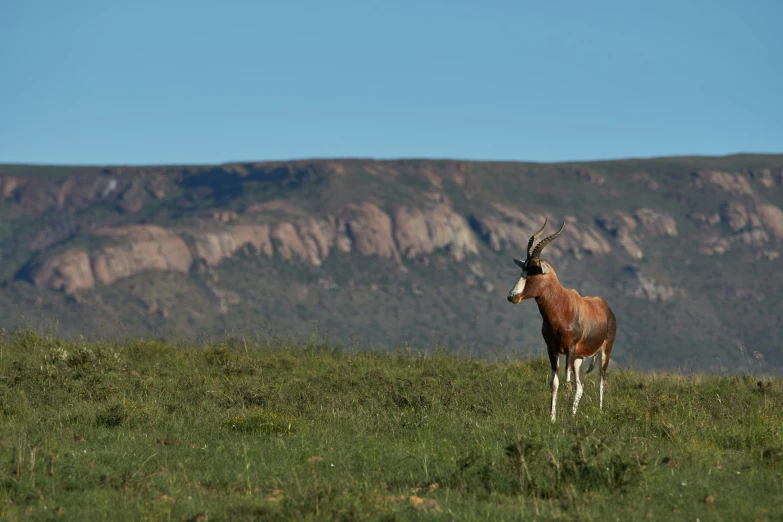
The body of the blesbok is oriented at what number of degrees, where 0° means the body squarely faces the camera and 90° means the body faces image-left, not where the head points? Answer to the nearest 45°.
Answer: approximately 45°

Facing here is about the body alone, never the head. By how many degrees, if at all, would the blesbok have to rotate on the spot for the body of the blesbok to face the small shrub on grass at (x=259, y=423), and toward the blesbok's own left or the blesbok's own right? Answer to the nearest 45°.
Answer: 0° — it already faces it
